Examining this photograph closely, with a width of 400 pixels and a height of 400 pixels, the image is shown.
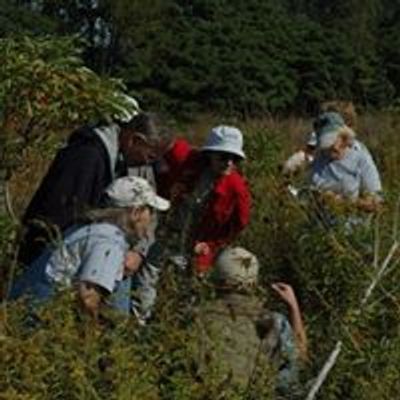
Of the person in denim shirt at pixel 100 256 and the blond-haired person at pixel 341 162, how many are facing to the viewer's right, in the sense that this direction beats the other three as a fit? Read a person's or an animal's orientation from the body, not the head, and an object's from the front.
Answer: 1

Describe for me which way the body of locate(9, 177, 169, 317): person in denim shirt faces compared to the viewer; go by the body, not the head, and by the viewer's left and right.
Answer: facing to the right of the viewer

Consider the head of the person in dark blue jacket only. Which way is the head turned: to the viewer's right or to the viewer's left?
to the viewer's right

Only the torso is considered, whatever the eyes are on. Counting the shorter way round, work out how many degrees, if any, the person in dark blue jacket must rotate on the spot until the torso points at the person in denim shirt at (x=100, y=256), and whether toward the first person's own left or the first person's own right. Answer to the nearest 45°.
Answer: approximately 90° to the first person's own right

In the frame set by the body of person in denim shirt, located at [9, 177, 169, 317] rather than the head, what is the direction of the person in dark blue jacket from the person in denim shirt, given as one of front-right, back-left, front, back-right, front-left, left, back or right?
left

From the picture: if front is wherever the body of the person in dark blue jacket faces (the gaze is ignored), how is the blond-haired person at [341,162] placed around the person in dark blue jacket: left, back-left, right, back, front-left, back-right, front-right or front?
front-left

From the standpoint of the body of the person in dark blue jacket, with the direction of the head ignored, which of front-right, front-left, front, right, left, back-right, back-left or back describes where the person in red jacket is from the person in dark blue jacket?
front-left

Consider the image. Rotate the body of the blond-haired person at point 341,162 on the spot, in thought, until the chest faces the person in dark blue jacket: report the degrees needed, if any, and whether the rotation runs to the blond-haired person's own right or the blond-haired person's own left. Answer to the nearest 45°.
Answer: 0° — they already face them

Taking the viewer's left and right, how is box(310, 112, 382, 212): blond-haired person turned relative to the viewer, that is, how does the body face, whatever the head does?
facing the viewer and to the left of the viewer

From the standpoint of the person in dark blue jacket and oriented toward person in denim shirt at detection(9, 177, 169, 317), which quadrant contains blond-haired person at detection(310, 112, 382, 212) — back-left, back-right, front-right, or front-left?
back-left

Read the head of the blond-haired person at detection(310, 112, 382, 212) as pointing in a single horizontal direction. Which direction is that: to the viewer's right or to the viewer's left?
to the viewer's left

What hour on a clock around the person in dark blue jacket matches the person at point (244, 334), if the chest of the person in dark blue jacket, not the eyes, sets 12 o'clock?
The person is roughly at 2 o'clock from the person in dark blue jacket.

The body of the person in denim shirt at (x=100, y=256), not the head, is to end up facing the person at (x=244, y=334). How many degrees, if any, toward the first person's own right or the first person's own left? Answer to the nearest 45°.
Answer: approximately 45° to the first person's own right

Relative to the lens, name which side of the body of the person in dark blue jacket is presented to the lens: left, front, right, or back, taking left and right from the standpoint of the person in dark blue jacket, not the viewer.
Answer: right

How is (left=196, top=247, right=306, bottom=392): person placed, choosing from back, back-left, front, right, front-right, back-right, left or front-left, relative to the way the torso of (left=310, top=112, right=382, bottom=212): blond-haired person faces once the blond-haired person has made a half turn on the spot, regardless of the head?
back-right

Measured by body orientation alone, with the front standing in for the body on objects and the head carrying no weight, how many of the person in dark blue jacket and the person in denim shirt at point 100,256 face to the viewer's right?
2

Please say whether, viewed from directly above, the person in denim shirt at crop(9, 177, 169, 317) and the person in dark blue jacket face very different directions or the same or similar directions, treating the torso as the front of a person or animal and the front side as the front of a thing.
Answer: same or similar directions

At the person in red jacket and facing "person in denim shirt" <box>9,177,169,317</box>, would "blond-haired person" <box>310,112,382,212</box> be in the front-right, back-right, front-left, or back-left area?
back-left

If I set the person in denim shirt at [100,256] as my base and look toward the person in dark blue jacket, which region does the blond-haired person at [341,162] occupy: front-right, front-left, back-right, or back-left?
front-right
